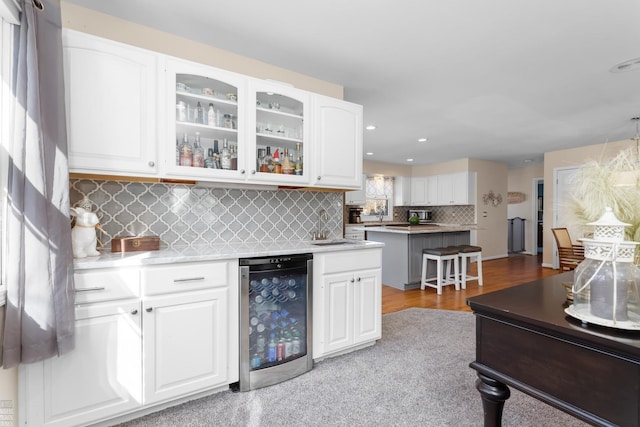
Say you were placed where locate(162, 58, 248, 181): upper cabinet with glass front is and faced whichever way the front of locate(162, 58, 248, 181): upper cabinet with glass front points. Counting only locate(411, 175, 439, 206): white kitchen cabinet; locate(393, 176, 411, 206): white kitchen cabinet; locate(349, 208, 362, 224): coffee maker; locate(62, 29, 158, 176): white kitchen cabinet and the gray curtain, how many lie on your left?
3

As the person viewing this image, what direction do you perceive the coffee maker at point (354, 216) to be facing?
facing the viewer and to the right of the viewer

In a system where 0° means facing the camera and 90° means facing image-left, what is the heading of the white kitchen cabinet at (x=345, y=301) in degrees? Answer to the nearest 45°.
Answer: approximately 315°

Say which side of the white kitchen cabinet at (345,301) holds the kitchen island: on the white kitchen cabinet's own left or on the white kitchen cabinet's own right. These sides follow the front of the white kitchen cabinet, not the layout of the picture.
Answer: on the white kitchen cabinet's own left

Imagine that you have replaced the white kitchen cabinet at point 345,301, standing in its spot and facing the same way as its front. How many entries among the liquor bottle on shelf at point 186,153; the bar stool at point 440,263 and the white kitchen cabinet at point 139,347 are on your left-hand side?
1

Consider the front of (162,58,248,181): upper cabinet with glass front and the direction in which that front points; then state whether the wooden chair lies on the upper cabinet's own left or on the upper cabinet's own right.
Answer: on the upper cabinet's own left

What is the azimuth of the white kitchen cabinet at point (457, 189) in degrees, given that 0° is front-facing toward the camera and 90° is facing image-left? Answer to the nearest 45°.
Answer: approximately 45°

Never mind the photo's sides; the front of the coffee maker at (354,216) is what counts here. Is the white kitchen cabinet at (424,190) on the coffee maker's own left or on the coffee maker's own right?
on the coffee maker's own left

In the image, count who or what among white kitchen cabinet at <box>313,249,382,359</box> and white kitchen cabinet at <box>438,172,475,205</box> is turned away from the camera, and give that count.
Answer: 0

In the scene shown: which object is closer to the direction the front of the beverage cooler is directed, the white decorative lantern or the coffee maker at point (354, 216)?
the white decorative lantern
